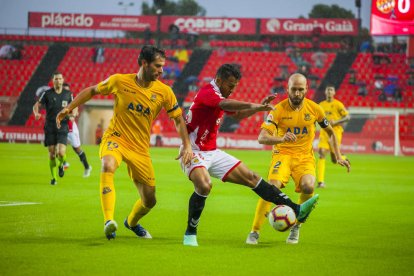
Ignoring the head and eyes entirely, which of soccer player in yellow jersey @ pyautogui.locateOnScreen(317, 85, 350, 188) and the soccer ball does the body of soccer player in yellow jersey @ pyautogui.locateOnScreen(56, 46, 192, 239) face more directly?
the soccer ball

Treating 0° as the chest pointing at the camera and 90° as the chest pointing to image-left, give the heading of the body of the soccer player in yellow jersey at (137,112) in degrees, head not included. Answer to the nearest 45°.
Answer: approximately 0°

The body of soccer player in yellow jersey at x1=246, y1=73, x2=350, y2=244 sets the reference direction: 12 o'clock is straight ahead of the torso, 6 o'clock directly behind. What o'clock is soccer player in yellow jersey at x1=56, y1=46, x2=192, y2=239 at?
soccer player in yellow jersey at x1=56, y1=46, x2=192, y2=239 is roughly at 2 o'clock from soccer player in yellow jersey at x1=246, y1=73, x2=350, y2=244.

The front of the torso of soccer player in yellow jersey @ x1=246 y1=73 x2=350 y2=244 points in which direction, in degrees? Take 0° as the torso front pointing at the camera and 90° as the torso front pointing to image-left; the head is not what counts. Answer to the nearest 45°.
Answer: approximately 0°

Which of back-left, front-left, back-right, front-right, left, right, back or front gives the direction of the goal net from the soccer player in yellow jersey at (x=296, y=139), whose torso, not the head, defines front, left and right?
back

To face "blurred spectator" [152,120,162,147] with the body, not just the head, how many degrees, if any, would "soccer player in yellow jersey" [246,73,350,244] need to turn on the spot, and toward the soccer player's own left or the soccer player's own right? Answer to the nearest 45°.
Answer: approximately 180°

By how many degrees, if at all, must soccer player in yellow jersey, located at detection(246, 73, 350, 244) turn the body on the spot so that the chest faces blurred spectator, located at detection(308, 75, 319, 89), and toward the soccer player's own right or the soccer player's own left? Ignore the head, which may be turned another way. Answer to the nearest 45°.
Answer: approximately 180°
